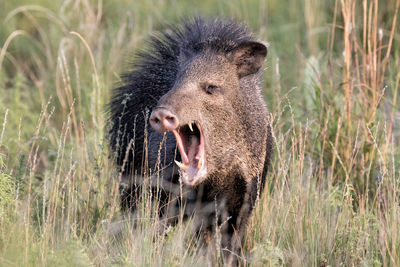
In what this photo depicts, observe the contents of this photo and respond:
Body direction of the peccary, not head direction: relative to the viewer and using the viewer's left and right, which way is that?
facing the viewer and to the right of the viewer
